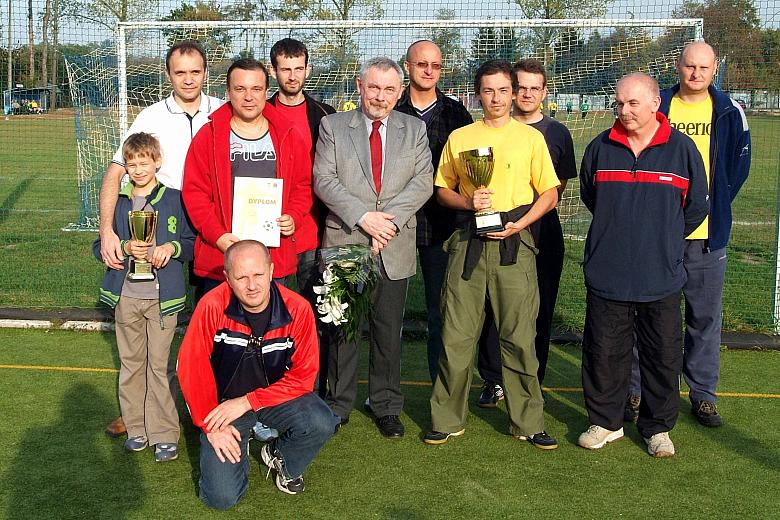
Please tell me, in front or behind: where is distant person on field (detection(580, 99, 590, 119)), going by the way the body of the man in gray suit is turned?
behind

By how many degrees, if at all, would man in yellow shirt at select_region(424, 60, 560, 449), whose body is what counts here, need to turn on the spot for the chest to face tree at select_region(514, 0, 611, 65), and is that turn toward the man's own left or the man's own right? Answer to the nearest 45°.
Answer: approximately 180°

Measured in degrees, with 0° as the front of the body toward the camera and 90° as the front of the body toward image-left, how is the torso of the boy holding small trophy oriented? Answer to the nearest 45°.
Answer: approximately 0°

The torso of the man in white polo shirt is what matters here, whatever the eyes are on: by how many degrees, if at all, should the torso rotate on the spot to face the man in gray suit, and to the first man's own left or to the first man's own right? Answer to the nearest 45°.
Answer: approximately 90° to the first man's own left

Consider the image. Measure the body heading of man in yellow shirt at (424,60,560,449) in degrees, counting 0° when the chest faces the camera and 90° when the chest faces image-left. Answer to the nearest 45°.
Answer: approximately 0°
